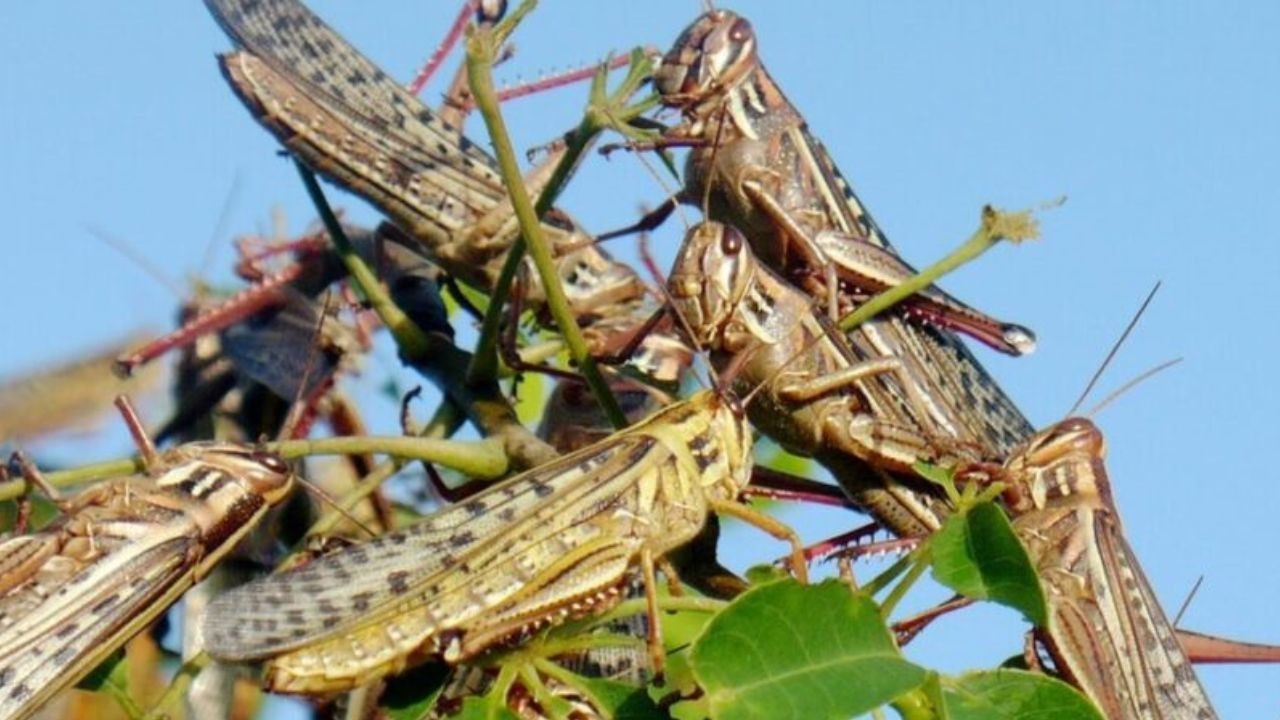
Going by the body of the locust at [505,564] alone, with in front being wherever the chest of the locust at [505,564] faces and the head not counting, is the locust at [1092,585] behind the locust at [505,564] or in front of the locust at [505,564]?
in front

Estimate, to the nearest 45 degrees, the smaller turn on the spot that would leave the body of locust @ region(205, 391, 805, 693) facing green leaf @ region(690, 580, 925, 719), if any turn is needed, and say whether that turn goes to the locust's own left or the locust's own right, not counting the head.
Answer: approximately 45° to the locust's own right

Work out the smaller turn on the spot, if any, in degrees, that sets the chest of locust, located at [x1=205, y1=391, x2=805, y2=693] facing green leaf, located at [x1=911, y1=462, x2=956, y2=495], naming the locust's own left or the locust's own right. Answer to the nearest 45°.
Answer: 0° — it already faces it

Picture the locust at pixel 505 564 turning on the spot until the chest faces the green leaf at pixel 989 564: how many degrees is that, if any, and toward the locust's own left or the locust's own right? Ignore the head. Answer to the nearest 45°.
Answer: approximately 45° to the locust's own right

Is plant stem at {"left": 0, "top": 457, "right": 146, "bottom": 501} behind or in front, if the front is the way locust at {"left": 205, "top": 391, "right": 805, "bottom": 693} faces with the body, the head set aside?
behind

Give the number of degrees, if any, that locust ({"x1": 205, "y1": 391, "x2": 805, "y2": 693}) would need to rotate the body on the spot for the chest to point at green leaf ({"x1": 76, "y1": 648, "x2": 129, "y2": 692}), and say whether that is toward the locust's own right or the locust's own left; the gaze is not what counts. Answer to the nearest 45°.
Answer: approximately 135° to the locust's own left

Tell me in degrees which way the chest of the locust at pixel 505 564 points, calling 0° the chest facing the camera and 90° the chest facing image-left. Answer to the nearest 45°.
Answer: approximately 270°
